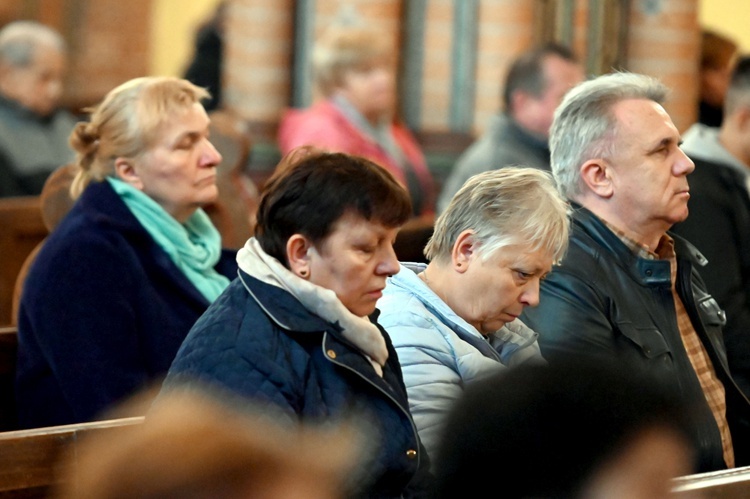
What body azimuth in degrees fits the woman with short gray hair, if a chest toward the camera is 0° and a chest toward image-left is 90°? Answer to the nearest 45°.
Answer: approximately 315°

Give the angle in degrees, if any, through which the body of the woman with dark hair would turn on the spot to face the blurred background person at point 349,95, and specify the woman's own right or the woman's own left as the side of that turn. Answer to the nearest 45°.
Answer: approximately 135° to the woman's own left

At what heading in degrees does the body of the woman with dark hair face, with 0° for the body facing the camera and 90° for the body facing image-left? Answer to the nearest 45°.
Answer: approximately 315°

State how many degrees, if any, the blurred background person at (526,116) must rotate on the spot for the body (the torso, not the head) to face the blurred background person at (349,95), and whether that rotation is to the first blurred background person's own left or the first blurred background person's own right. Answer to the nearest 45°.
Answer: approximately 180°

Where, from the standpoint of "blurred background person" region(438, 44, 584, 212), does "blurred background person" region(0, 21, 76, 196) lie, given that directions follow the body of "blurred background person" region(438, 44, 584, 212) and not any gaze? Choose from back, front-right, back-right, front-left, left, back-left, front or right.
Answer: back

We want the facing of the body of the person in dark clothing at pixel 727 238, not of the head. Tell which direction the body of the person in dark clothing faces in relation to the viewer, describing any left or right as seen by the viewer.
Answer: facing to the right of the viewer

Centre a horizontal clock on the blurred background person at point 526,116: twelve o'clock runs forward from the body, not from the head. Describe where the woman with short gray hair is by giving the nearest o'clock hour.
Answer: The woman with short gray hair is roughly at 3 o'clock from the blurred background person.

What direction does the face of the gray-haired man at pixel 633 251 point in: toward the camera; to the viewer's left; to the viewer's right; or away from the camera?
to the viewer's right

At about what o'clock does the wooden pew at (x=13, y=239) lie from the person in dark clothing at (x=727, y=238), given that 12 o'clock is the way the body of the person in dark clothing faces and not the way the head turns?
The wooden pew is roughly at 6 o'clock from the person in dark clothing.

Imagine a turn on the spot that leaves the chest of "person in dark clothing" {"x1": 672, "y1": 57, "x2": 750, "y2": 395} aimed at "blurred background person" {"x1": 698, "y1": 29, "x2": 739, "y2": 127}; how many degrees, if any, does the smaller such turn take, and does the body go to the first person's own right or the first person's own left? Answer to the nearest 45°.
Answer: approximately 90° to the first person's own left

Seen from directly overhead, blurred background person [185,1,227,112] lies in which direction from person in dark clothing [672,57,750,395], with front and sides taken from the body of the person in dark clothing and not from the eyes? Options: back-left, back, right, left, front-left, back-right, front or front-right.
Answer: back-left

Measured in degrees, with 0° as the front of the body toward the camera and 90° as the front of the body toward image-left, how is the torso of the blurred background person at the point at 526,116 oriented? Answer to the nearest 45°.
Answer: approximately 270°

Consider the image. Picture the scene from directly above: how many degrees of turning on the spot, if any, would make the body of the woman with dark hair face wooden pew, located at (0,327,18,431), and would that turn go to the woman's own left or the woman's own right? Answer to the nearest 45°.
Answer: approximately 180°

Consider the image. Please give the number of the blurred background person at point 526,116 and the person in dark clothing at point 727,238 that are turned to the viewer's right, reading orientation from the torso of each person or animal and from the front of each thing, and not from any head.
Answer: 2
